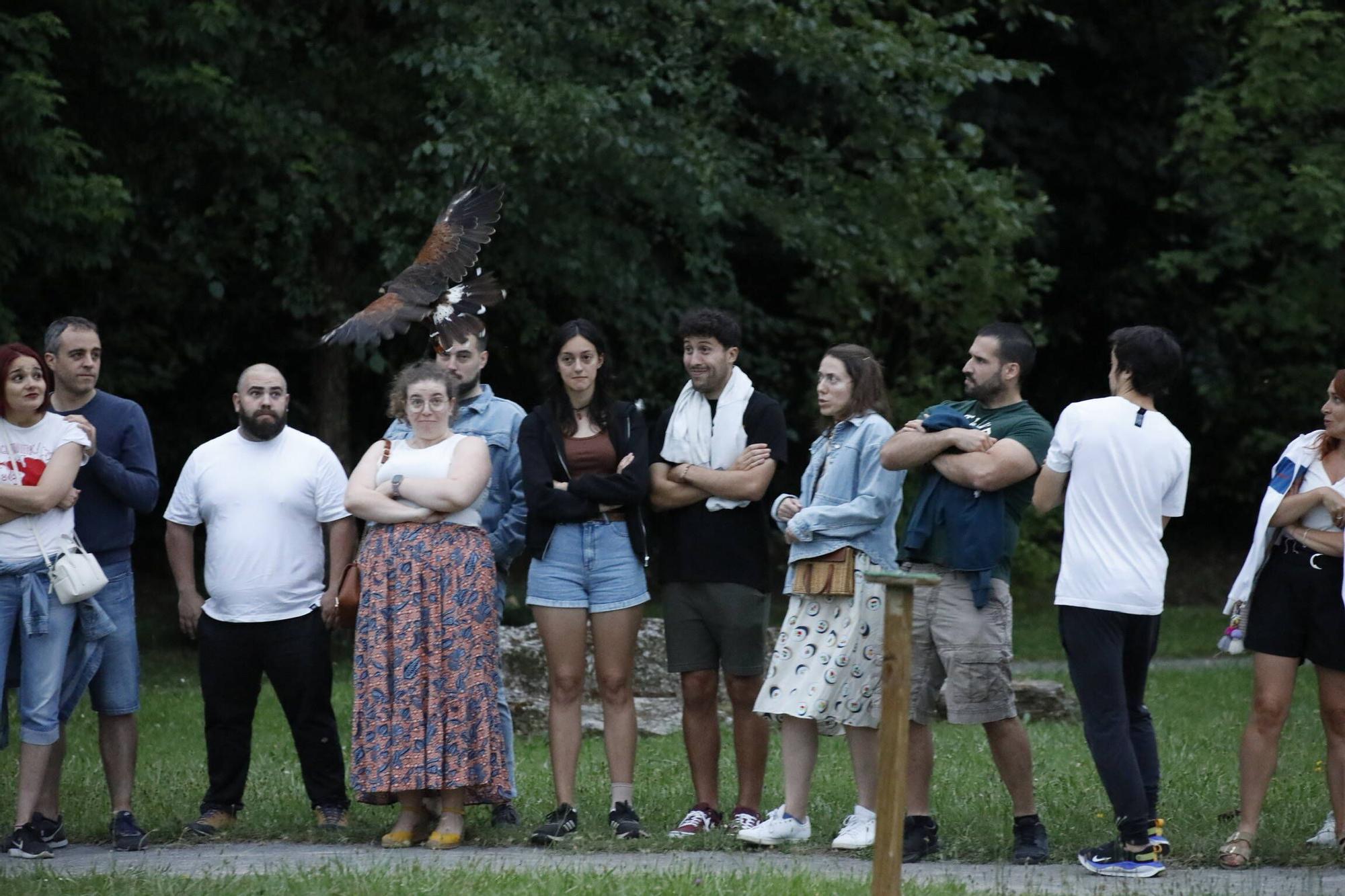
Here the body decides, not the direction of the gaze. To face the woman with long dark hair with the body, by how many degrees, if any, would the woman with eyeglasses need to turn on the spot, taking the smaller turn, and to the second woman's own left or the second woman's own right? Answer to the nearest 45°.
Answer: approximately 90° to the second woman's own left

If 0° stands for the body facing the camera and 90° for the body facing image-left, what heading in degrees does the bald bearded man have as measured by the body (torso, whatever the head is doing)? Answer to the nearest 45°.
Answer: approximately 0°

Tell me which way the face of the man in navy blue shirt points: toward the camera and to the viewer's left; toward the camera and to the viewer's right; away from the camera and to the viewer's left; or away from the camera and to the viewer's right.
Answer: toward the camera and to the viewer's right

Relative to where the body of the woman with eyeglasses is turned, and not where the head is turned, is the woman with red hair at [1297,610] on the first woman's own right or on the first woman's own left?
on the first woman's own left

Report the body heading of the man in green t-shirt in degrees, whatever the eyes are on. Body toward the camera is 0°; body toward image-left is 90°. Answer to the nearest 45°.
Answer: approximately 45°

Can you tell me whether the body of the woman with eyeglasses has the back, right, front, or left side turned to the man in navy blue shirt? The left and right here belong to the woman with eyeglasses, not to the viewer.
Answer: right

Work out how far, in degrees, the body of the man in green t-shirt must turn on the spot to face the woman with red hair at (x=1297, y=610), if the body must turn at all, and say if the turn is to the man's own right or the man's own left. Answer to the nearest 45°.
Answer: approximately 135° to the man's own left

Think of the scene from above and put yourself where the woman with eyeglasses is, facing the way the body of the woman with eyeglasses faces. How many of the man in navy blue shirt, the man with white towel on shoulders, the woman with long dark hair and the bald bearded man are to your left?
2

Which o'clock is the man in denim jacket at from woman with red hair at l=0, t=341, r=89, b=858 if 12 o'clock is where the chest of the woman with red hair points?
The man in denim jacket is roughly at 9 o'clock from the woman with red hair.
